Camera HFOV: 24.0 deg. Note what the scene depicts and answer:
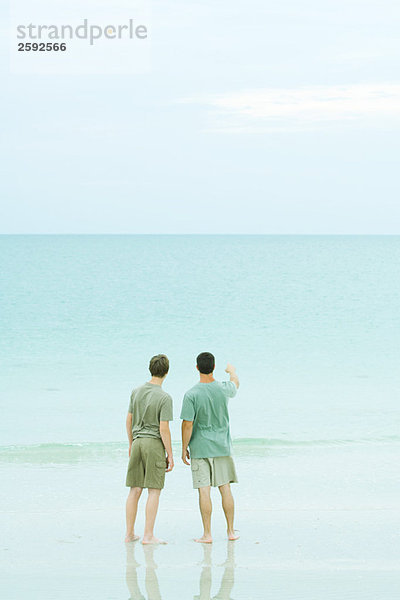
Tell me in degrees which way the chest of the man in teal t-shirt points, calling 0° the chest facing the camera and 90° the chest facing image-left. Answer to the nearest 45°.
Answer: approximately 180°

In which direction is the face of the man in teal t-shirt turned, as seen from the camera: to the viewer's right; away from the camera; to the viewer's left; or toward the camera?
away from the camera
